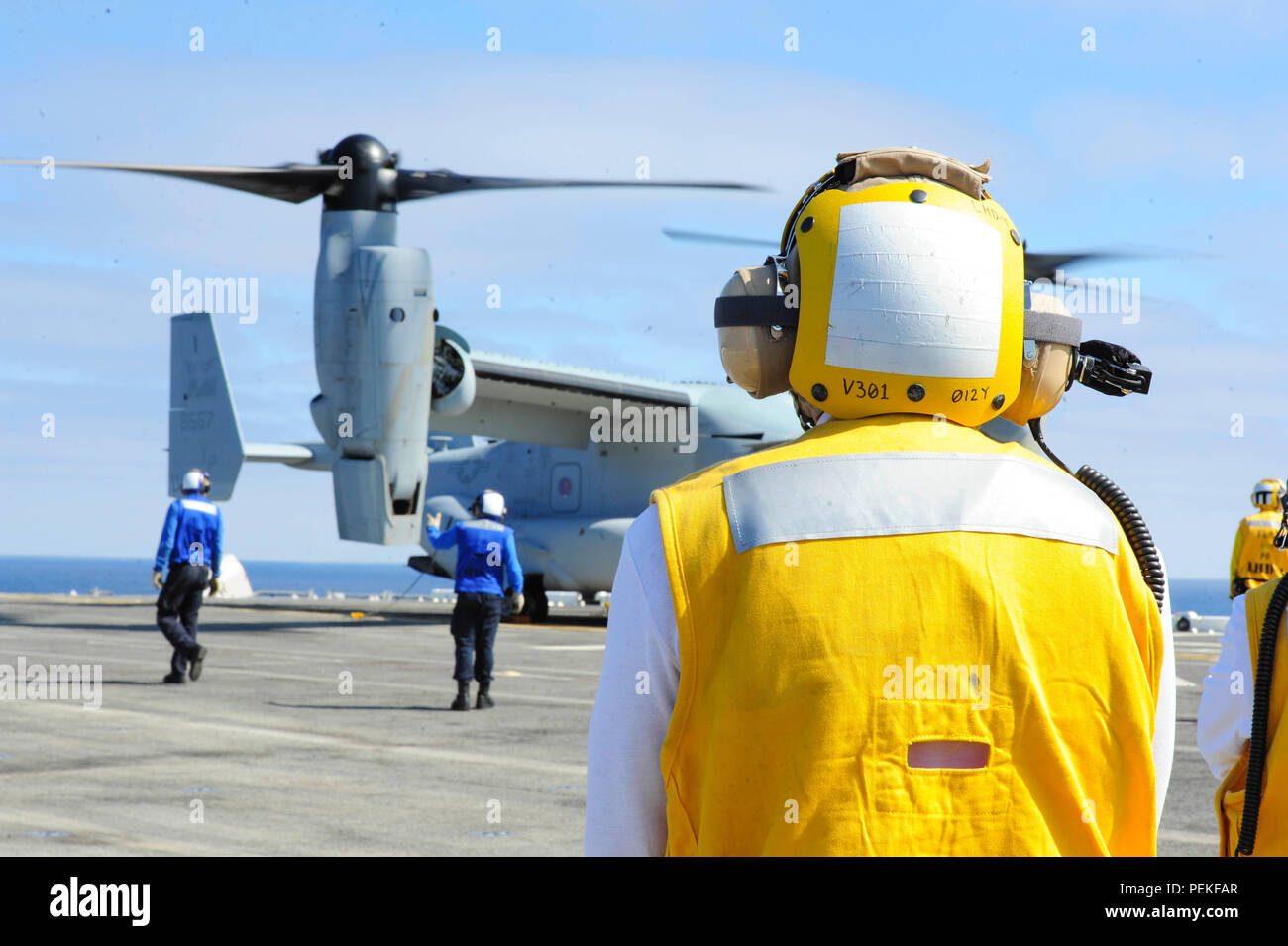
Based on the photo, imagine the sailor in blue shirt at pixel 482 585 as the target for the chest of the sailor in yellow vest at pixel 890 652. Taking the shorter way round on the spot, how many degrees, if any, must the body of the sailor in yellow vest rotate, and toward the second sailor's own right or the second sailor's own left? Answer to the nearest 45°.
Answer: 0° — they already face them

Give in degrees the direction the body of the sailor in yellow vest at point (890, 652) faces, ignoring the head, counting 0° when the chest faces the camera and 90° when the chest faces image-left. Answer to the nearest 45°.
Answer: approximately 180°

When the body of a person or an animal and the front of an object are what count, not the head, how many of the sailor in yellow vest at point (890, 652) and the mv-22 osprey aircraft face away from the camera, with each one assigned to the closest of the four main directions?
1

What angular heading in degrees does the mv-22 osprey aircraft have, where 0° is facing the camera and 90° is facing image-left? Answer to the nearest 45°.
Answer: approximately 315°

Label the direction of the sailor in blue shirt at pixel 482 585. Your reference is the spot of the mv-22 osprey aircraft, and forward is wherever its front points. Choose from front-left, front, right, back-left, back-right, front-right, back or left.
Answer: front-right

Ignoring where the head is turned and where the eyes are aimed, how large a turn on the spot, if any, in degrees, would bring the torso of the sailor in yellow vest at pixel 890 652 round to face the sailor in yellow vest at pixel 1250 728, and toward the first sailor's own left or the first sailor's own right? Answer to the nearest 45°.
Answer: approximately 45° to the first sailor's own right

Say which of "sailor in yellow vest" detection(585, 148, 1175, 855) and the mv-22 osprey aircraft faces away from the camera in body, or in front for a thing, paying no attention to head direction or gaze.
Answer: the sailor in yellow vest

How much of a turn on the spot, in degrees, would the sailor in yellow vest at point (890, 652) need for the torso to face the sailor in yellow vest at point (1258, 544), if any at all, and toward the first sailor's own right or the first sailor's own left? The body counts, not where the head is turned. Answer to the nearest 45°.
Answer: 0° — they already face them

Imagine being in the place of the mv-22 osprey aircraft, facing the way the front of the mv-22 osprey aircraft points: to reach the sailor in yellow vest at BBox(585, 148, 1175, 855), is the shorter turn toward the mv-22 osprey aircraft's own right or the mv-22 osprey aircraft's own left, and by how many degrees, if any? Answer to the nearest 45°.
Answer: approximately 45° to the mv-22 osprey aircraft's own right
